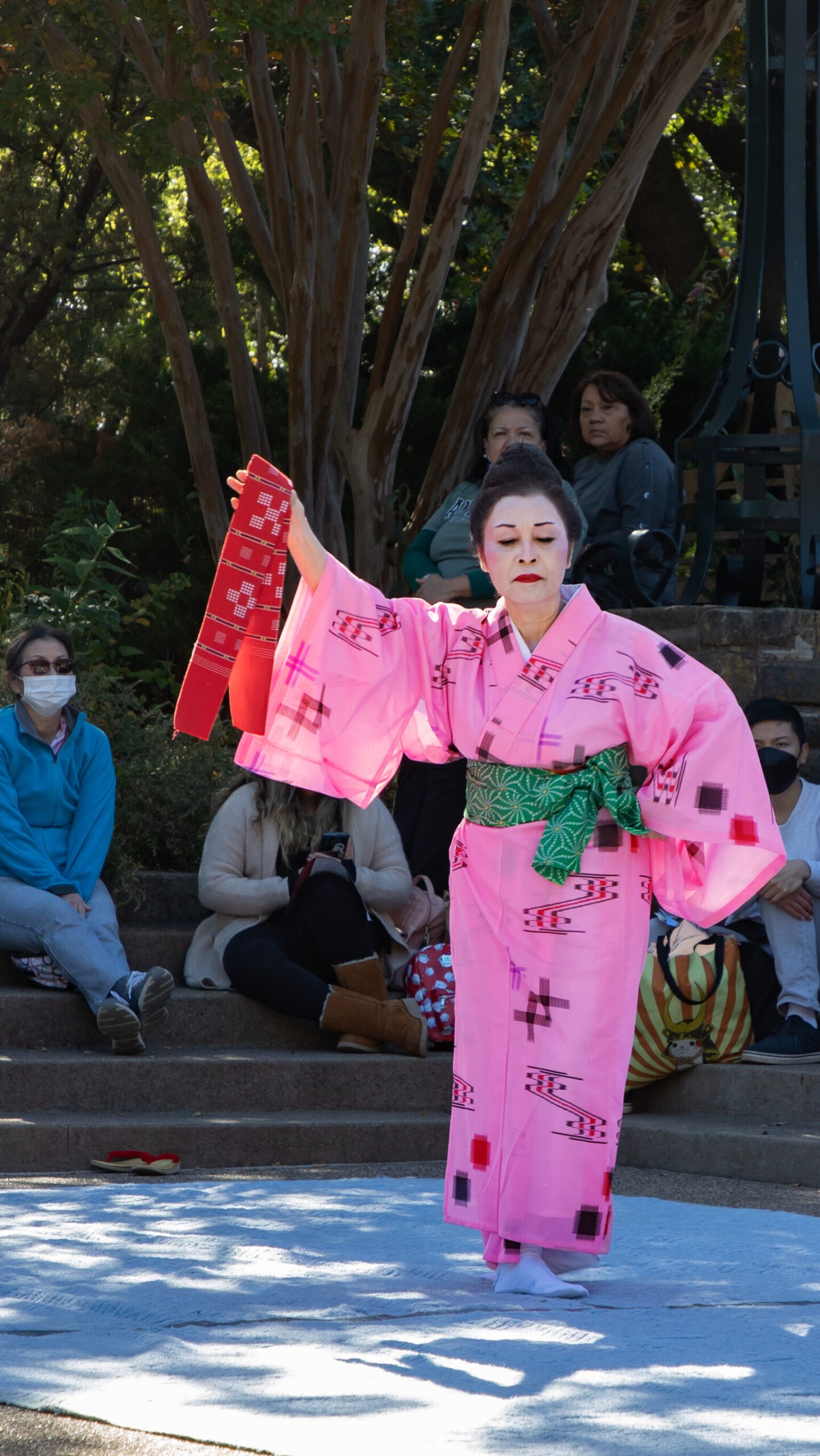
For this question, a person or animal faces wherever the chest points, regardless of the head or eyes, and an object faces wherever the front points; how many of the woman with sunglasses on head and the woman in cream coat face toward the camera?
2

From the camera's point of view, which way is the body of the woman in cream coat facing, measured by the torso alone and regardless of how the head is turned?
toward the camera

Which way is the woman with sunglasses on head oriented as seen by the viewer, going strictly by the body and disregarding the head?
toward the camera

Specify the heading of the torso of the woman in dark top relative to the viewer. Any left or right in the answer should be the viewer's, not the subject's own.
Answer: facing the viewer and to the left of the viewer

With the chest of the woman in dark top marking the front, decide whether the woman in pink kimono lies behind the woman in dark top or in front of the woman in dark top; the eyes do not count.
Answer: in front

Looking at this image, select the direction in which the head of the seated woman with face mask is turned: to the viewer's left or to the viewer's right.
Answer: to the viewer's right

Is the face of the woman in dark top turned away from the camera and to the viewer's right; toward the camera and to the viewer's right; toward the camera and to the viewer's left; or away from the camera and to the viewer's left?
toward the camera and to the viewer's left

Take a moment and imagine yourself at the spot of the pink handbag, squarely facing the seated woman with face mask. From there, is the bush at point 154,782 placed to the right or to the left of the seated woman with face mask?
right

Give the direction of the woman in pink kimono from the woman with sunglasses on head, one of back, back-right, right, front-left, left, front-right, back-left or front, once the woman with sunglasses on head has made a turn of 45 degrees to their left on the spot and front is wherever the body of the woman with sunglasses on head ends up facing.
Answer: front-right

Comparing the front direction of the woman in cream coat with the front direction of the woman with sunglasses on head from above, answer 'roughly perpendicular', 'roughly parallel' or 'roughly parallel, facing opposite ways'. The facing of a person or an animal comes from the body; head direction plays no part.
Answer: roughly parallel

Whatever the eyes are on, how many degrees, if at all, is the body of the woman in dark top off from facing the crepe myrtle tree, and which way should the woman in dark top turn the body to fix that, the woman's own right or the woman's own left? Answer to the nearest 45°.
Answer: approximately 90° to the woman's own right
